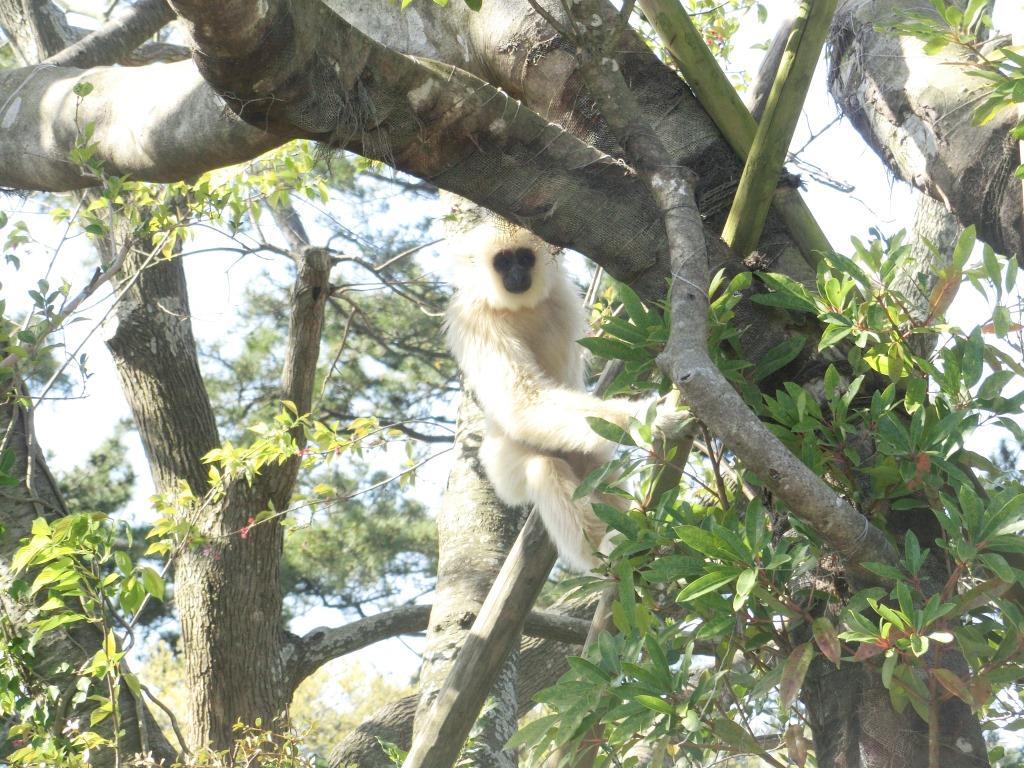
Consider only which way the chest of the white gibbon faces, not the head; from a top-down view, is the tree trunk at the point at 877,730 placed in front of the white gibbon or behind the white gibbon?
in front

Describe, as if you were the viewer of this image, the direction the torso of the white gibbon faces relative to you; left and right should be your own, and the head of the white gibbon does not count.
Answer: facing the viewer and to the right of the viewer

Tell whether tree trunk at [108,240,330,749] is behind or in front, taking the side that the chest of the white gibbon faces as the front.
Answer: behind
